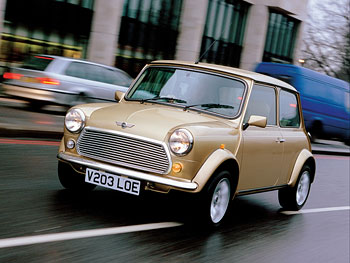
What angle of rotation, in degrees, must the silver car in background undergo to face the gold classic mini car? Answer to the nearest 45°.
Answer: approximately 135° to its right

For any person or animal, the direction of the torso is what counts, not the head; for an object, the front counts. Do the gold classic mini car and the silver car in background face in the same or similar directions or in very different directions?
very different directions

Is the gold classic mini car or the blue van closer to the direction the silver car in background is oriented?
the blue van

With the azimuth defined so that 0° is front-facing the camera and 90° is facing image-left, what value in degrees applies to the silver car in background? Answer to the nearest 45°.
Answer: approximately 225°

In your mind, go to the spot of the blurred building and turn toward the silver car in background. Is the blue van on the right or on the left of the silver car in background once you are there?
left

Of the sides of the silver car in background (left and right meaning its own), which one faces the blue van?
front

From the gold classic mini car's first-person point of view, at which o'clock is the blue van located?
The blue van is roughly at 5 o'clock from the gold classic mini car.

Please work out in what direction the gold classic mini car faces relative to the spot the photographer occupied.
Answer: facing the viewer and to the left of the viewer

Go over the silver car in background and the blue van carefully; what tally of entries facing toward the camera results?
0
